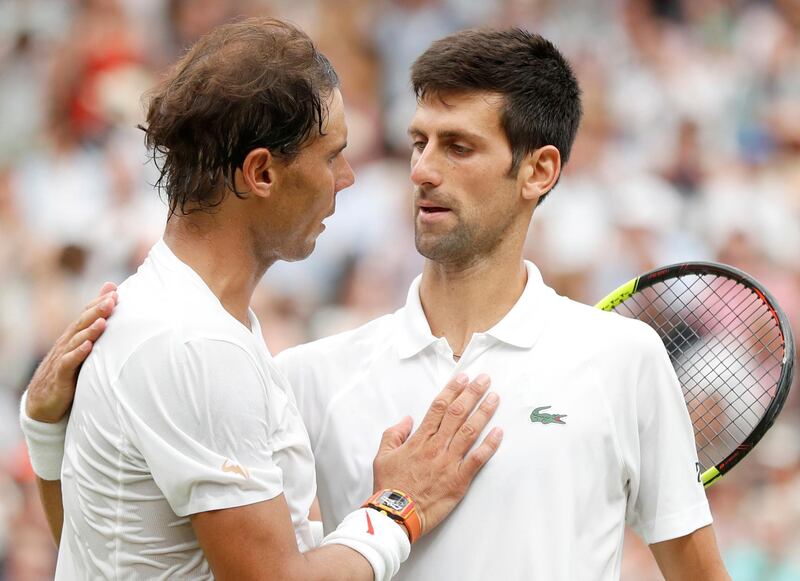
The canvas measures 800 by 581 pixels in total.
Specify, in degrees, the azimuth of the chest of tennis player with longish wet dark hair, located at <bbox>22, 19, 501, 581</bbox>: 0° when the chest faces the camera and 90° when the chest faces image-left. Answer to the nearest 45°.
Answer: approximately 270°

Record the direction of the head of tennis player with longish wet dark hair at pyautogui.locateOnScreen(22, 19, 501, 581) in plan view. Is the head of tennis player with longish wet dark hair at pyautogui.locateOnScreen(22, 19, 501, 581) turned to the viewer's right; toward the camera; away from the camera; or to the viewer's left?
to the viewer's right

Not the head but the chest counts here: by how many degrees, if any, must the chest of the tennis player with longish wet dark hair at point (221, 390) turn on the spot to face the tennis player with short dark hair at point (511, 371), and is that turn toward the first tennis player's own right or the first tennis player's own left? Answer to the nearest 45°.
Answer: approximately 45° to the first tennis player's own left
